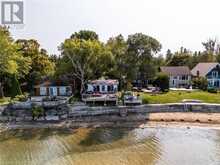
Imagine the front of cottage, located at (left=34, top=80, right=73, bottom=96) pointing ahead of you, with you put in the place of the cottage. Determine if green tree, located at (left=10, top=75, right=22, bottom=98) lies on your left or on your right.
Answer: on your right

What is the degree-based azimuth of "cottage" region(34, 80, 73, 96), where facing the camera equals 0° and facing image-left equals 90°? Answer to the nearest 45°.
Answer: approximately 0°

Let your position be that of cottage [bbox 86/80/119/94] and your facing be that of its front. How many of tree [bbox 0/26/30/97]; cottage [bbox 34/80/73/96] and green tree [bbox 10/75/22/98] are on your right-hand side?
3

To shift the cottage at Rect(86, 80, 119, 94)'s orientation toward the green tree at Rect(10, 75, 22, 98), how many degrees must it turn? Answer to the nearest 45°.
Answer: approximately 90° to its right

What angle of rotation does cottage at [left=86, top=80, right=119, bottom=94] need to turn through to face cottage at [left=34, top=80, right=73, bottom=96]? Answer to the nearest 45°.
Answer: approximately 90° to its right

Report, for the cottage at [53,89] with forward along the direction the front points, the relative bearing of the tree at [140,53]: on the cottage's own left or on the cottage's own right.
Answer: on the cottage's own left

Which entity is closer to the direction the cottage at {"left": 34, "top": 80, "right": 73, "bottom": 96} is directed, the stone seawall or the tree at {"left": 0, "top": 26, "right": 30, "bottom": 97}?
the stone seawall

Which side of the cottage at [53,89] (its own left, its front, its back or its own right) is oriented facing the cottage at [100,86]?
left

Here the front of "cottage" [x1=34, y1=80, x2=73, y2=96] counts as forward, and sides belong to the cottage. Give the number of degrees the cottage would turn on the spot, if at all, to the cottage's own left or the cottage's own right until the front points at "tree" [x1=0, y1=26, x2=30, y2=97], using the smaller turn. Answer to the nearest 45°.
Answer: approximately 90° to the cottage's own right
